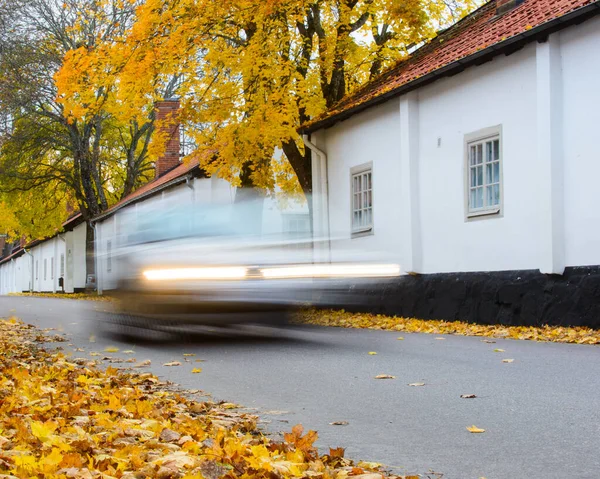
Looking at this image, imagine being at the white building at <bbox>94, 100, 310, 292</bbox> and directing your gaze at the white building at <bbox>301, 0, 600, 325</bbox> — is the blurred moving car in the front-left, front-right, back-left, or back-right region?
front-right

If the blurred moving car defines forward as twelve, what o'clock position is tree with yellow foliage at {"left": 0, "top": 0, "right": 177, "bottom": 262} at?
The tree with yellow foliage is roughly at 7 o'clock from the blurred moving car.

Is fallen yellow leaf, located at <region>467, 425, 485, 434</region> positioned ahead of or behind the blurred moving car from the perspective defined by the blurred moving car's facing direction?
ahead

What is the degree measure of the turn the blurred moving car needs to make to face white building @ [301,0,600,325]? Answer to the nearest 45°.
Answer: approximately 90° to its left

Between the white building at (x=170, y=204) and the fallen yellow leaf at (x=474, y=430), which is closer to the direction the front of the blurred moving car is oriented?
the fallen yellow leaf

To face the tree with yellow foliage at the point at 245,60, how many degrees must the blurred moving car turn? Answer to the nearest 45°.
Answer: approximately 135° to its left

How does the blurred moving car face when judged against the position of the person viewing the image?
facing the viewer and to the right of the viewer

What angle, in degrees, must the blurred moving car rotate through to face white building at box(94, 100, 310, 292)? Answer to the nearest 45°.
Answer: approximately 135° to its left

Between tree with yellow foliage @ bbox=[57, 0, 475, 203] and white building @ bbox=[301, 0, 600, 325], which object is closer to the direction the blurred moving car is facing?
the white building
